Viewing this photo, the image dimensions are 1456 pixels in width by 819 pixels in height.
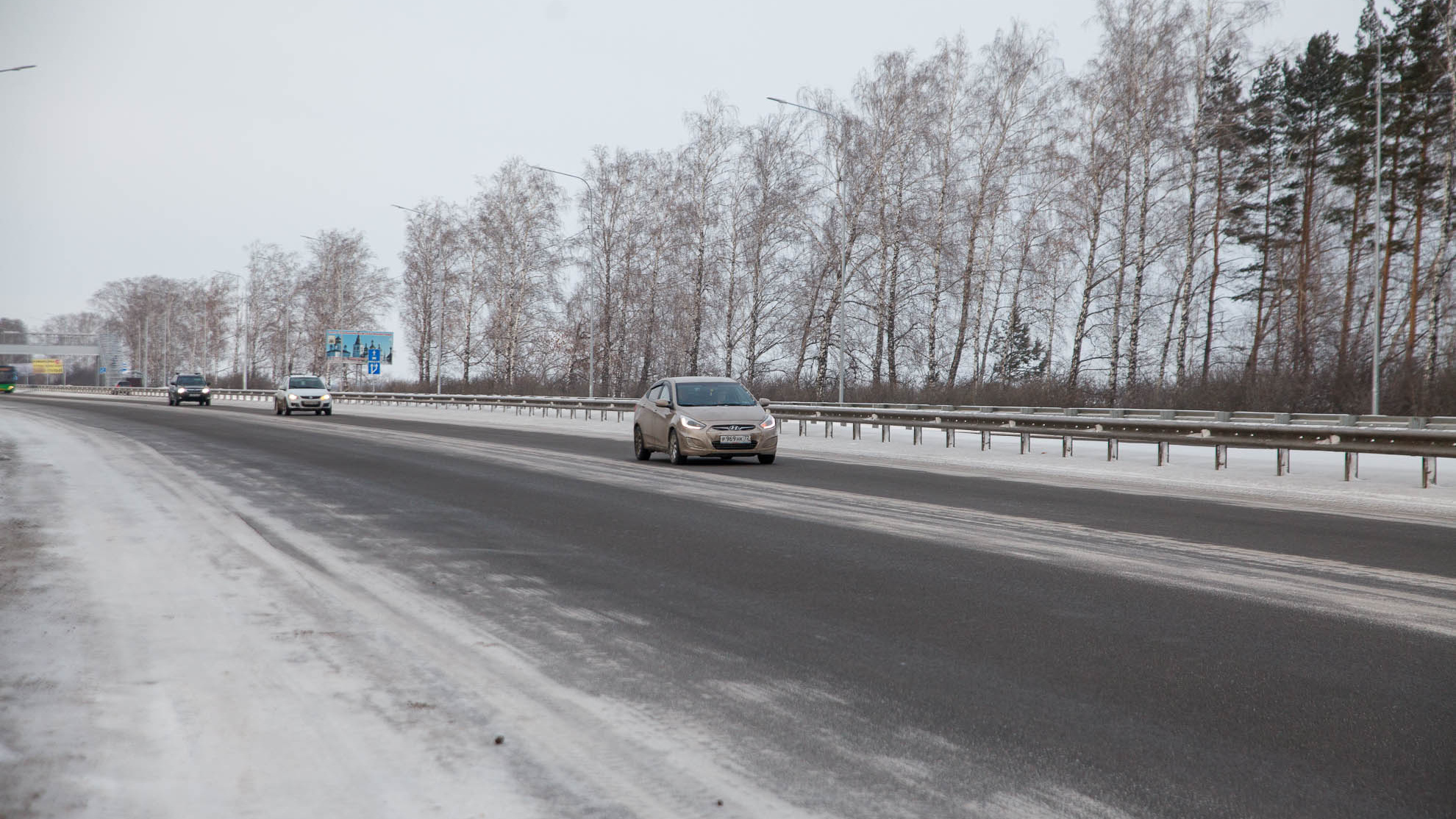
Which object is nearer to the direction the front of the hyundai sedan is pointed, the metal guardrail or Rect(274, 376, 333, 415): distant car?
the metal guardrail

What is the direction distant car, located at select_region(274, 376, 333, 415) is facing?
toward the camera

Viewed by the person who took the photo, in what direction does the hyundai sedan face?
facing the viewer and to the right of the viewer

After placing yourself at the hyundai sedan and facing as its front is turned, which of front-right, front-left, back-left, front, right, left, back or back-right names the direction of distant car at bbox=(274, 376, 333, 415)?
back

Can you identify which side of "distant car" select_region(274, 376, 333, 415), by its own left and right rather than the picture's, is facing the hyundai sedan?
front

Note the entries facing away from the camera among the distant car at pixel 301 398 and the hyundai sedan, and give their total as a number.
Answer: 0

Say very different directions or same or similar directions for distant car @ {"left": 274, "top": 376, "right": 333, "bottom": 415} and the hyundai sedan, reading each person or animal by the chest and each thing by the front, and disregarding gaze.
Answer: same or similar directions
